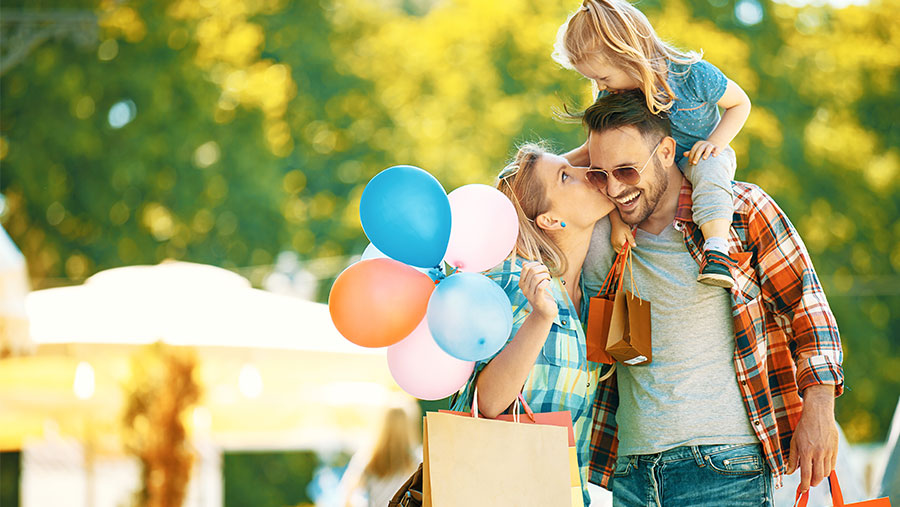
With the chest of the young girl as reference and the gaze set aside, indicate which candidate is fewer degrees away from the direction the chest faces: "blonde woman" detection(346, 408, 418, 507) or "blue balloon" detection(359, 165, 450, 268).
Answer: the blue balloon

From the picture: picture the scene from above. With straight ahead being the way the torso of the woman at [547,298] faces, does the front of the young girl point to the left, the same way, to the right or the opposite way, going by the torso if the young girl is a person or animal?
to the right

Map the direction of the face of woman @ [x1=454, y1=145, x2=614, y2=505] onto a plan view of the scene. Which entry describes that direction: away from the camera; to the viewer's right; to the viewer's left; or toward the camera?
to the viewer's right

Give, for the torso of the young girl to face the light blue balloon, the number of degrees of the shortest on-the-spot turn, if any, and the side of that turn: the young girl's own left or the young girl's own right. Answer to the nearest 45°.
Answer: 0° — they already face it

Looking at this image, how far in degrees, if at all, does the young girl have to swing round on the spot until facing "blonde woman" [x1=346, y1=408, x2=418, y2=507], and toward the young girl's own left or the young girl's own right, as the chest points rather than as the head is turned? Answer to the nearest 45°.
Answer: approximately 90° to the young girl's own right

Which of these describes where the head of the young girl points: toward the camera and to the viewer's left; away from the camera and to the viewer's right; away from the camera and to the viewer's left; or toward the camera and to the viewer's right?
toward the camera and to the viewer's left

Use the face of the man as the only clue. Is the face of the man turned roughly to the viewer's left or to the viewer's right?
to the viewer's left

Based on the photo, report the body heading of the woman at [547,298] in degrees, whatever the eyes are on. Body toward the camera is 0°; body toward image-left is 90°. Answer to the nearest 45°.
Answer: approximately 315°

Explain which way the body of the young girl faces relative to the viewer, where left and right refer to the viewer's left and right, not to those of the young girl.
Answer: facing the viewer and to the left of the viewer

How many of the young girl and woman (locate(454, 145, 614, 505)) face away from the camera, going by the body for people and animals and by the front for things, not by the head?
0
